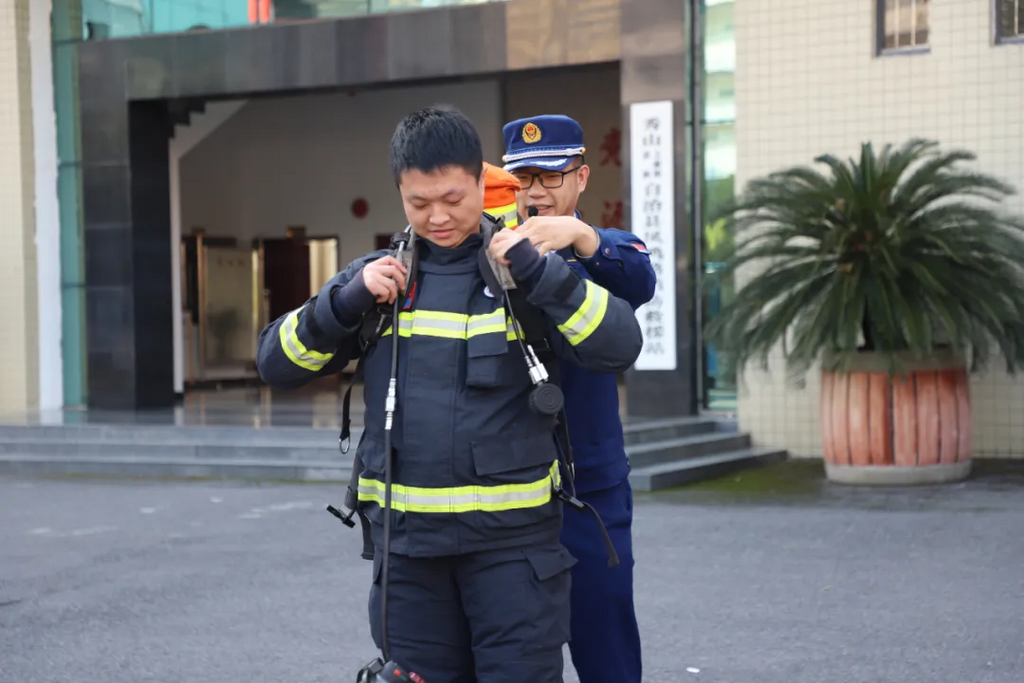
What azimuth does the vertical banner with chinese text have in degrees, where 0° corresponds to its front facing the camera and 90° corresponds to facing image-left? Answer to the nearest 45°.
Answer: approximately 0°

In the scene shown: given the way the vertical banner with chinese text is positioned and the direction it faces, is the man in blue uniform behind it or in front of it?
in front

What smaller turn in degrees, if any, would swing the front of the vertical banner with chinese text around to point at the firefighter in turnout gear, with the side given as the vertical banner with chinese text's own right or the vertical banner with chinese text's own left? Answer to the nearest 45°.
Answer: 0° — it already faces them

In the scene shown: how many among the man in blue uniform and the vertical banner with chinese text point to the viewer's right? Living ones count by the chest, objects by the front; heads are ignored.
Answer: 0

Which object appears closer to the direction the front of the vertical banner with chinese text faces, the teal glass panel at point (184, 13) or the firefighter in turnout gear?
the firefighter in turnout gear

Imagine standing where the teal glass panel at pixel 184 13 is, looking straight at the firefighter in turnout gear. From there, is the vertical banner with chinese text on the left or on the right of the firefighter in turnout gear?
left

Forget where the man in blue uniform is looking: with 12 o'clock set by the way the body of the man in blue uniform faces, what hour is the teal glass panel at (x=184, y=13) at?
The teal glass panel is roughly at 4 o'clock from the man in blue uniform.

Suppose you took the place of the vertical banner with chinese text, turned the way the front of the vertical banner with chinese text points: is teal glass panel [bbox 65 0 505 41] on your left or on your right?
on your right

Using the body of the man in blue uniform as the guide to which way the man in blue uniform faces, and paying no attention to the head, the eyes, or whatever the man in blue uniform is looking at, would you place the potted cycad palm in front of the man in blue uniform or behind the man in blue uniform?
behind

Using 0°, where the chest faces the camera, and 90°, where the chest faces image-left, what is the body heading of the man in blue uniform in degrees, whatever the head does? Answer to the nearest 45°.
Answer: approximately 45°

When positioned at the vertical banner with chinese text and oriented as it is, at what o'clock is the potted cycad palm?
The potted cycad palm is roughly at 11 o'clock from the vertical banner with chinese text.

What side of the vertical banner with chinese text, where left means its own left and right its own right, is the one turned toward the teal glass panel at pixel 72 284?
right
